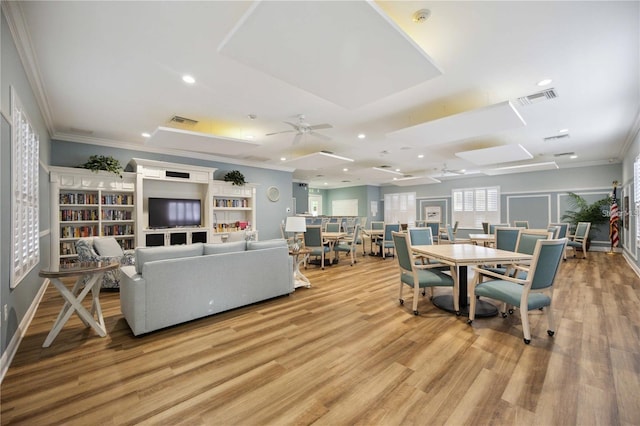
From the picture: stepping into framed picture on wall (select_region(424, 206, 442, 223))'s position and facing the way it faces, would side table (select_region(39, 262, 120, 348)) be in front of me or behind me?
in front

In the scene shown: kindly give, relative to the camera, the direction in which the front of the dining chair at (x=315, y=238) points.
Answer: facing away from the viewer and to the right of the viewer

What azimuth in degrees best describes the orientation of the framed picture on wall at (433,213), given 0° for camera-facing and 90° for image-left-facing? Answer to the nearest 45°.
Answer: approximately 0°

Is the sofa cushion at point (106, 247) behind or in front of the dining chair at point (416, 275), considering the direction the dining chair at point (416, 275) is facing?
behind

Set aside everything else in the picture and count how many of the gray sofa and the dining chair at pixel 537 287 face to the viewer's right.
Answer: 0

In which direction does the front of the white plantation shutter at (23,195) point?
to the viewer's right

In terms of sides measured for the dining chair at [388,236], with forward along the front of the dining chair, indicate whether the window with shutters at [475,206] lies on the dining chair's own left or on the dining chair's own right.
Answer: on the dining chair's own right

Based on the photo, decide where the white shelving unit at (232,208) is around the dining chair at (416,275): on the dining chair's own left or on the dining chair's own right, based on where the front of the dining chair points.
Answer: on the dining chair's own left

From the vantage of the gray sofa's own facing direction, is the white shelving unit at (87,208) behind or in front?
in front

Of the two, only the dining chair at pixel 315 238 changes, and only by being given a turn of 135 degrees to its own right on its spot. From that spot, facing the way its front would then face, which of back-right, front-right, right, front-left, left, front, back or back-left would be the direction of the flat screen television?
right

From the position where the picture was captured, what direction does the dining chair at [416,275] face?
facing away from the viewer and to the right of the viewer

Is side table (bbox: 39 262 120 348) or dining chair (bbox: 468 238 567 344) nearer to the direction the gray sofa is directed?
the side table

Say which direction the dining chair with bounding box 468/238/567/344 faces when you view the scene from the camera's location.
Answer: facing away from the viewer and to the left of the viewer

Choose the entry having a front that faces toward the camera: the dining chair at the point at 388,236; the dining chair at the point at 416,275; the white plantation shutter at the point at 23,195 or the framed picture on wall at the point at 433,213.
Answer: the framed picture on wall

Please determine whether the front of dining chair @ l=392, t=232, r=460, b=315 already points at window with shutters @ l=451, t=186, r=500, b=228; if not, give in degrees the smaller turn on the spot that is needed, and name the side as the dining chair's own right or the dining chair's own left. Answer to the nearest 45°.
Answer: approximately 45° to the dining chair's own left

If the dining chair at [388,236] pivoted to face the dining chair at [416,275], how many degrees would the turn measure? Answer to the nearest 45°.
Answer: approximately 135° to its left
